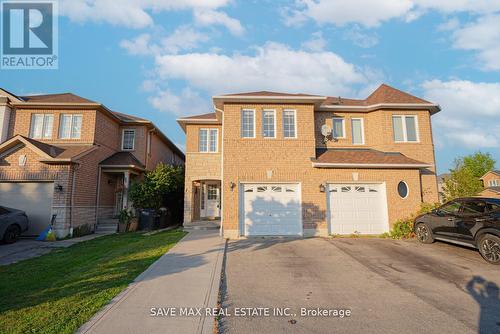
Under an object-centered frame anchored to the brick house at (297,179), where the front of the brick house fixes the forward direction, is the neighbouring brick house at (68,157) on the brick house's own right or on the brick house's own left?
on the brick house's own right

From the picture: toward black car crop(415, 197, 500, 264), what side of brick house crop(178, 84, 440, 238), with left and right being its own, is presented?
left

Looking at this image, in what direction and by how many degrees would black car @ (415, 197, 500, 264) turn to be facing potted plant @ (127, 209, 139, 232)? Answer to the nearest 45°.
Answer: approximately 45° to its left

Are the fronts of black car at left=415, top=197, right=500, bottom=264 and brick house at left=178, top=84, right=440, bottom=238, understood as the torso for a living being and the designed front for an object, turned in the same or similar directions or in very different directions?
very different directions

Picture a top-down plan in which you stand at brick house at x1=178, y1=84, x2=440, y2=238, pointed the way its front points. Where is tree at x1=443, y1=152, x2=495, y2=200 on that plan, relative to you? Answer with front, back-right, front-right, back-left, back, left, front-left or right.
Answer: back-left

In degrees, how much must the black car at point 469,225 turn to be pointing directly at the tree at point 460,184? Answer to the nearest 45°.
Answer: approximately 45° to its right

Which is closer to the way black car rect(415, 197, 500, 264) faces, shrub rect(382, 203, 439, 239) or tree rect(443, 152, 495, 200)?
the shrub

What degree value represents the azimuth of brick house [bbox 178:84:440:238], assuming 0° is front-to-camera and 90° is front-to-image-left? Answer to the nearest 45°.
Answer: approximately 0°

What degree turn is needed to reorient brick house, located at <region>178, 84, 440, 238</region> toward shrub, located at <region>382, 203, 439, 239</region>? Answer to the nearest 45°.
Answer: approximately 90° to its left

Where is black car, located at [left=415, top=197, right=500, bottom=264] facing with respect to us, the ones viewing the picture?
facing away from the viewer and to the left of the viewer

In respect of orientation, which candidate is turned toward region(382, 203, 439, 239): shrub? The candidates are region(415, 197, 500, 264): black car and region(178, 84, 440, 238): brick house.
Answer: the black car
